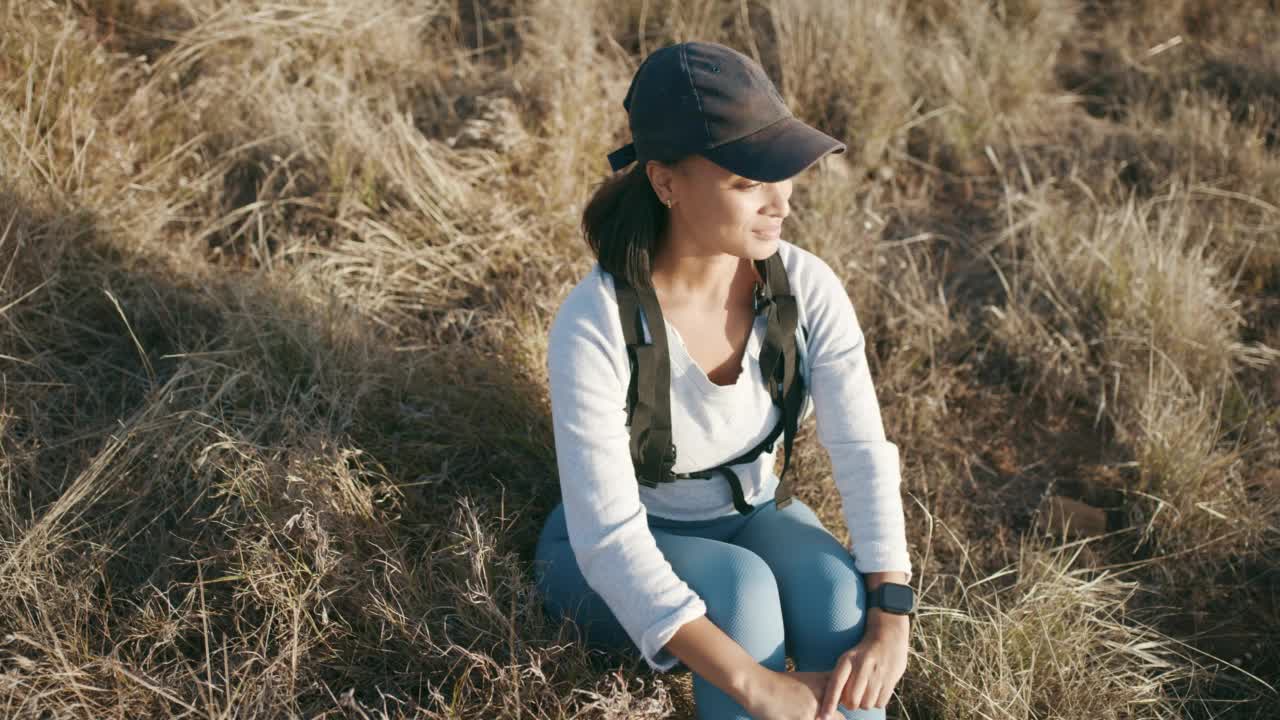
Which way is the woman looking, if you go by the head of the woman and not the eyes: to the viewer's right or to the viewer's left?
to the viewer's right

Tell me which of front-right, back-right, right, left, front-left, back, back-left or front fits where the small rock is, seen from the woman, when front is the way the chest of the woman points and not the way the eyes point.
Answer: left

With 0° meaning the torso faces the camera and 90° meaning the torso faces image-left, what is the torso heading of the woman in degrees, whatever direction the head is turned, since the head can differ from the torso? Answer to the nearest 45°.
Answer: approximately 315°
